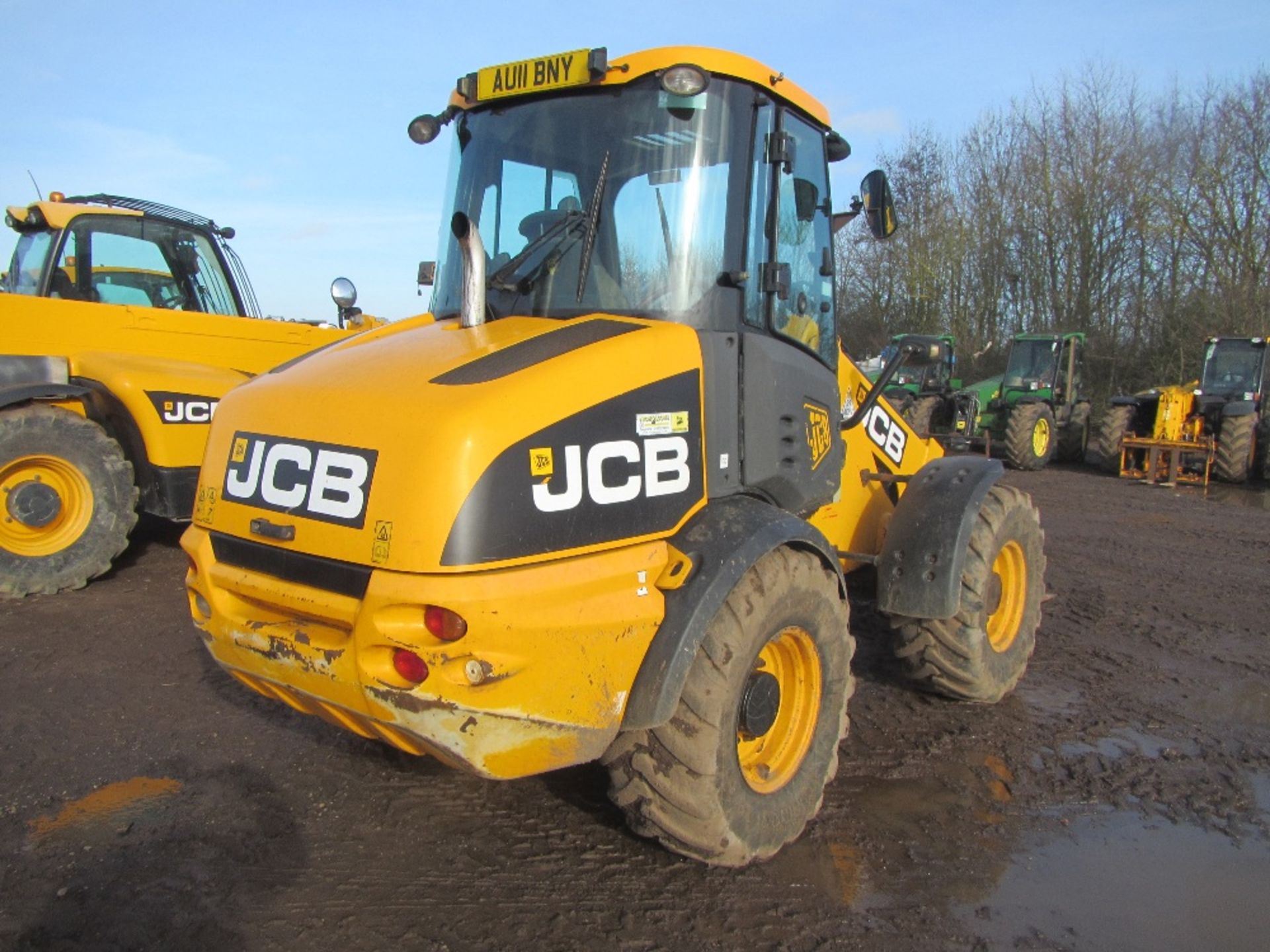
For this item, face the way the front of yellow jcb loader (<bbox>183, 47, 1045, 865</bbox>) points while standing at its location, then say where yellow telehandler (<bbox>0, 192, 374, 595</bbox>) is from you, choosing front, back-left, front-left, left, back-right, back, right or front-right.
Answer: left

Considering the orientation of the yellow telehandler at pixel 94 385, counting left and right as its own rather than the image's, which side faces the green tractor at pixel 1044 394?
front

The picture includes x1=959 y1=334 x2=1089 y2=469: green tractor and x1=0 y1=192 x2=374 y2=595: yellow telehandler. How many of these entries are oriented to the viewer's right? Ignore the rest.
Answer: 1

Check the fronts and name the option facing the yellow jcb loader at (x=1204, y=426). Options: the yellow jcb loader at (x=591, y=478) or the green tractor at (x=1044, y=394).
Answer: the yellow jcb loader at (x=591, y=478)

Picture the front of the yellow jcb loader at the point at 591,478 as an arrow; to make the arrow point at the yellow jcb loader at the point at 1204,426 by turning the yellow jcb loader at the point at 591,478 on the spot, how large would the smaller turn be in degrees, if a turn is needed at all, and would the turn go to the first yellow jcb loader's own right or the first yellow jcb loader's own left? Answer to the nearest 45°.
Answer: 0° — it already faces it

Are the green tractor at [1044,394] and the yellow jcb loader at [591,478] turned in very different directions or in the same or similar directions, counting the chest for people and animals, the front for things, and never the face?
very different directions

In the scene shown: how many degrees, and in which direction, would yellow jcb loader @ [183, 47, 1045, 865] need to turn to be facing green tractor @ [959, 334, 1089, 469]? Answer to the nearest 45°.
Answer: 0° — it already faces it

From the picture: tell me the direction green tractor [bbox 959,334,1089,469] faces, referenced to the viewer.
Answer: facing the viewer and to the left of the viewer

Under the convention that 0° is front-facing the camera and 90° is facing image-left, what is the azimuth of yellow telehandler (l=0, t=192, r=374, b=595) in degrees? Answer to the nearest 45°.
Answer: approximately 270°

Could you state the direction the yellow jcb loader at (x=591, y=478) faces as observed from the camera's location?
facing away from the viewer and to the right of the viewer
